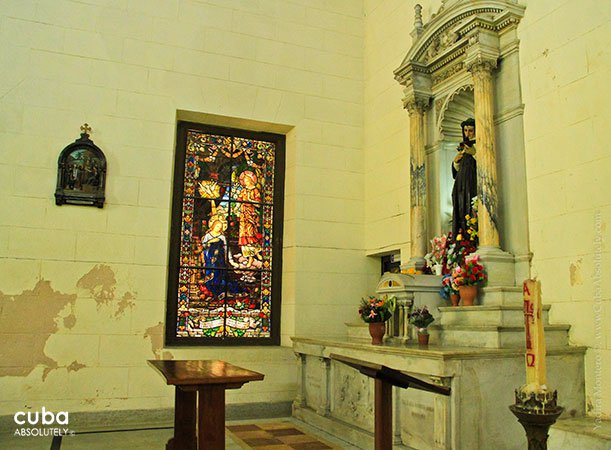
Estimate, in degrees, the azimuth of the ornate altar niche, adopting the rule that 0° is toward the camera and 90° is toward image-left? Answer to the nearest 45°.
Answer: approximately 45°

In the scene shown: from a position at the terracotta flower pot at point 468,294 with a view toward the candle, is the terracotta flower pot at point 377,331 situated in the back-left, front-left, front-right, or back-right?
back-right

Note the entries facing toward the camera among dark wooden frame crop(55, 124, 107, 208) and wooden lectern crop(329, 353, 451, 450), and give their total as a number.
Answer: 1

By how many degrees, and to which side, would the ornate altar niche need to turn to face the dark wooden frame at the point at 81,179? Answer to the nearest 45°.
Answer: approximately 45° to its right

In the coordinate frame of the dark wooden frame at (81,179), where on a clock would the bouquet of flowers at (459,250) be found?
The bouquet of flowers is roughly at 10 o'clock from the dark wooden frame.

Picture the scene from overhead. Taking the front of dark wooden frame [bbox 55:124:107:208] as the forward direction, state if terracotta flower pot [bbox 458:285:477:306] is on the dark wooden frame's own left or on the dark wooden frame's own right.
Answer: on the dark wooden frame's own left

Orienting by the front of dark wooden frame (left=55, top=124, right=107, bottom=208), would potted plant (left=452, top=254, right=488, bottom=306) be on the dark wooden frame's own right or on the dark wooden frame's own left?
on the dark wooden frame's own left

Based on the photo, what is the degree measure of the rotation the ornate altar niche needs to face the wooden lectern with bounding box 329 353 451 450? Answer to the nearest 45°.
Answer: approximately 45° to its left

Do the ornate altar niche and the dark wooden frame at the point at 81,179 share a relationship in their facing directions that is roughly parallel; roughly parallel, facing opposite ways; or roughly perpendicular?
roughly perpendicular

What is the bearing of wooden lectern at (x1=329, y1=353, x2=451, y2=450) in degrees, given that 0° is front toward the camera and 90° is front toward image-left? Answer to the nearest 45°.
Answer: approximately 90°
